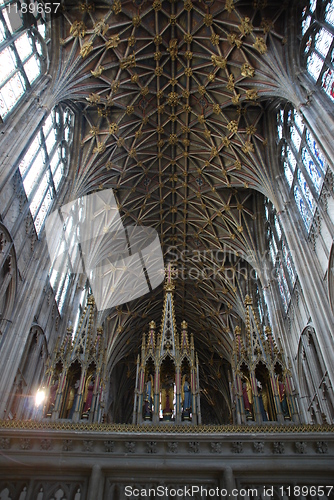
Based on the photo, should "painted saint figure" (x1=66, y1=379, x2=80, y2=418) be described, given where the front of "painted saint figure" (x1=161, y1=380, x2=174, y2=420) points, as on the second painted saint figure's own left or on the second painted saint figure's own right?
on the second painted saint figure's own right

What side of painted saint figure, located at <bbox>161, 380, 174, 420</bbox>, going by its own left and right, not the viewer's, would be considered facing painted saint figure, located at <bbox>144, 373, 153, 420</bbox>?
right

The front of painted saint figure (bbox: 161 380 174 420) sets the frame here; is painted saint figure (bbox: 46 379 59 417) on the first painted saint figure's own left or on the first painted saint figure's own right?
on the first painted saint figure's own right

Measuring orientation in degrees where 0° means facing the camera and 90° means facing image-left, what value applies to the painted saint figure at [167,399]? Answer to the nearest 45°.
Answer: approximately 0°

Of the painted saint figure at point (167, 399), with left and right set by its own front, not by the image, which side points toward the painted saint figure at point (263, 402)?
left

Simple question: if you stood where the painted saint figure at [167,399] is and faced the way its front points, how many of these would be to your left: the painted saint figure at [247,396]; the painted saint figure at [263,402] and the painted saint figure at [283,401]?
3

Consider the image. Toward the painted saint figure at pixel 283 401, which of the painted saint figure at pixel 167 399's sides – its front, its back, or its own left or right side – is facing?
left
